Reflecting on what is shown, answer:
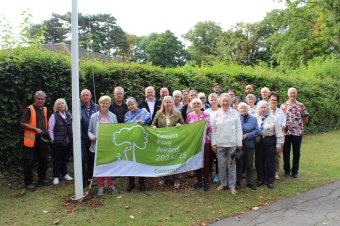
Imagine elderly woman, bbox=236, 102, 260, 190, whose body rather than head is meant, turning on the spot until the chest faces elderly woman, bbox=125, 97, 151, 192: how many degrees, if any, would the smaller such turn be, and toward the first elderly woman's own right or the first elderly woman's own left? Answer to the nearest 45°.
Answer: approximately 45° to the first elderly woman's own right

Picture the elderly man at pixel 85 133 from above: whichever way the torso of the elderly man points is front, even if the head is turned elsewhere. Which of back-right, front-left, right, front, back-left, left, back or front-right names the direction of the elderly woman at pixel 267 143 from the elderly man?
left

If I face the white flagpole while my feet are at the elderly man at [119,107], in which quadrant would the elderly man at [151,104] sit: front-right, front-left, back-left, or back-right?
back-left

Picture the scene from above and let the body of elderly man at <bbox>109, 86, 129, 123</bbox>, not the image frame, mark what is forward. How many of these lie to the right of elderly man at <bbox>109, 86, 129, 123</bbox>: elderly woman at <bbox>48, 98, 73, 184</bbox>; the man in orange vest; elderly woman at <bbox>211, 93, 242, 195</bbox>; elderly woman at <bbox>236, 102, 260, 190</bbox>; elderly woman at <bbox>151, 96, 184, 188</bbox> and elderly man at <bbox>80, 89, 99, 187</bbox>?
3

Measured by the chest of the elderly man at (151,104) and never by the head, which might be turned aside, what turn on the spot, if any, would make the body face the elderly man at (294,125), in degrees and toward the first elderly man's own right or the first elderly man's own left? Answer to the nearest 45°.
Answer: approximately 90° to the first elderly man's own left

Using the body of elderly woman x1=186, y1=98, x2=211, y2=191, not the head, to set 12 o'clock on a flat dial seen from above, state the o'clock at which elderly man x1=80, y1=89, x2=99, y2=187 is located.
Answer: The elderly man is roughly at 3 o'clock from the elderly woman.

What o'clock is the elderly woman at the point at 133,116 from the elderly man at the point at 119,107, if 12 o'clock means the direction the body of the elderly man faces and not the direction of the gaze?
The elderly woman is roughly at 11 o'clock from the elderly man.

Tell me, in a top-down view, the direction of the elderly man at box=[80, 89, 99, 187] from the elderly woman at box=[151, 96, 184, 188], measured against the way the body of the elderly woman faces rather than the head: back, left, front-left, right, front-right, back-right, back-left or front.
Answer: right

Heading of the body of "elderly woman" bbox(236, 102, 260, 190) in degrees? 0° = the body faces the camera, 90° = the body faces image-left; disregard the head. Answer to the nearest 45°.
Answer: approximately 45°
